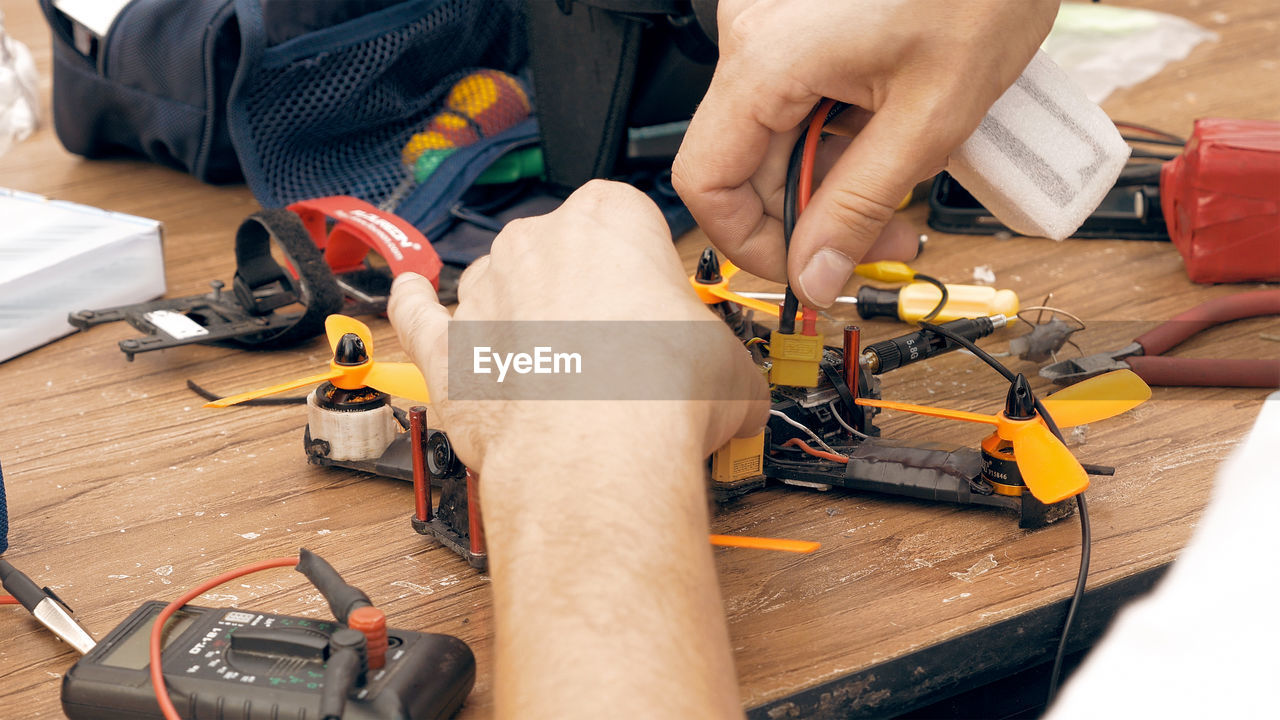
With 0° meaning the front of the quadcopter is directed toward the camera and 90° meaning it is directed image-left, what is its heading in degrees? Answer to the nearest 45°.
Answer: approximately 45°
